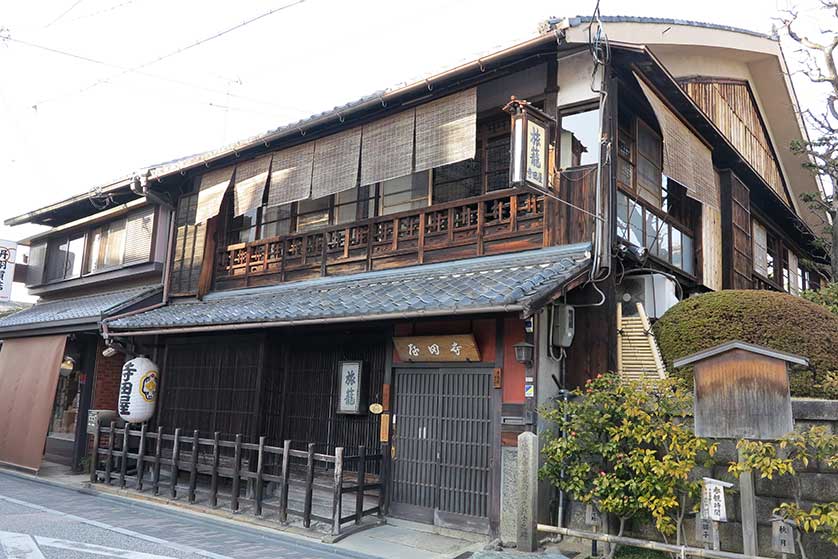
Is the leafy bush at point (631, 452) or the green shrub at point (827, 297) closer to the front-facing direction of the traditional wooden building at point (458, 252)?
the leafy bush

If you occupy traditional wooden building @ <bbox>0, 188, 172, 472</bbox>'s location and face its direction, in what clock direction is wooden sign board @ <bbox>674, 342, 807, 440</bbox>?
The wooden sign board is roughly at 10 o'clock from the traditional wooden building.

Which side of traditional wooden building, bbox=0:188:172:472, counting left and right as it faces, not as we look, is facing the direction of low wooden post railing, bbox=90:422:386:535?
left

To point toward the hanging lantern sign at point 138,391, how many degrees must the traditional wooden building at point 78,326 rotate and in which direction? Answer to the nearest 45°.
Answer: approximately 45° to its left

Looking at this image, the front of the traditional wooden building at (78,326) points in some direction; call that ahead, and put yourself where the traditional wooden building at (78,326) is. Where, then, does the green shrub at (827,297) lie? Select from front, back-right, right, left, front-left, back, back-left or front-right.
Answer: left

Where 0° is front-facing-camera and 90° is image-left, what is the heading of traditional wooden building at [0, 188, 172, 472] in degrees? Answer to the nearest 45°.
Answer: approximately 45°

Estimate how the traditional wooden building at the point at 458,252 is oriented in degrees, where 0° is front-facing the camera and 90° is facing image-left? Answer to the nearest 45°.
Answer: approximately 45°
